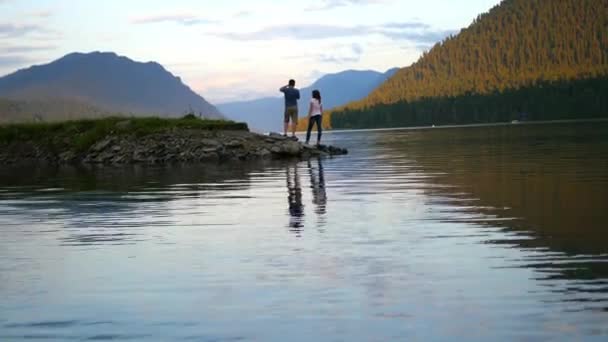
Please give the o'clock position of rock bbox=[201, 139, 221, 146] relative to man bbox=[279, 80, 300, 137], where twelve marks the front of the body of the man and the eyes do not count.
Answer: The rock is roughly at 8 o'clock from the man.

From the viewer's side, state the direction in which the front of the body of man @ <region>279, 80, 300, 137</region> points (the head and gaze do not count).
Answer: away from the camera

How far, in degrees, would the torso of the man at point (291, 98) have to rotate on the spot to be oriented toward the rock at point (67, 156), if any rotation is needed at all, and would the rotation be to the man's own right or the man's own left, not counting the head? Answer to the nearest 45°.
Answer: approximately 90° to the man's own left

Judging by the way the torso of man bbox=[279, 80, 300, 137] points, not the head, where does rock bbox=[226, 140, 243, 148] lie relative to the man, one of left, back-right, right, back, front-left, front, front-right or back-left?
back-left

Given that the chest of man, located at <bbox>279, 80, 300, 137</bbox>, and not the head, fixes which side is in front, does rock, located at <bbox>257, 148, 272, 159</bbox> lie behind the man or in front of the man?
behind

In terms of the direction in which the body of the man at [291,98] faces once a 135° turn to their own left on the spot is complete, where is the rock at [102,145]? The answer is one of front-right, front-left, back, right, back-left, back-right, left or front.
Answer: front-right

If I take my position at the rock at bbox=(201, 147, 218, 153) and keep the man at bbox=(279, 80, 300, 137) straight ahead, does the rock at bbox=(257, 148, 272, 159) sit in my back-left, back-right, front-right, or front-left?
front-right
